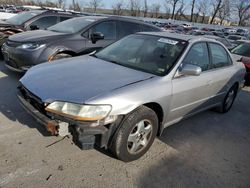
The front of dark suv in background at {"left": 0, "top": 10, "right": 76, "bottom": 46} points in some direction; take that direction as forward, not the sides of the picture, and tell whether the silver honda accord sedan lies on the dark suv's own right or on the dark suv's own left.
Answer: on the dark suv's own left

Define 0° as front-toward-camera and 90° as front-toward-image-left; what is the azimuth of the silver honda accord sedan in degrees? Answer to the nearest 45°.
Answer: approximately 45°

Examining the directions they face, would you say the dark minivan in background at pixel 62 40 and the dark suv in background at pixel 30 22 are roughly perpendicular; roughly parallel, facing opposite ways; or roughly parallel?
roughly parallel

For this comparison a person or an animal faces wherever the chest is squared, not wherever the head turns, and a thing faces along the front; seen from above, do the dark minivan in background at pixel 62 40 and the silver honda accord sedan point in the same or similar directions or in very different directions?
same or similar directions

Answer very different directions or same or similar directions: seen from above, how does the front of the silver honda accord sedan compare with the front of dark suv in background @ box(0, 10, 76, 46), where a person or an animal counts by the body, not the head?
same or similar directions

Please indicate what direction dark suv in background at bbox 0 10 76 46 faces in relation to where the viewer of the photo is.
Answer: facing the viewer and to the left of the viewer

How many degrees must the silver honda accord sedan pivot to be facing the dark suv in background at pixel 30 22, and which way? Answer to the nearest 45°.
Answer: approximately 90° to its right
